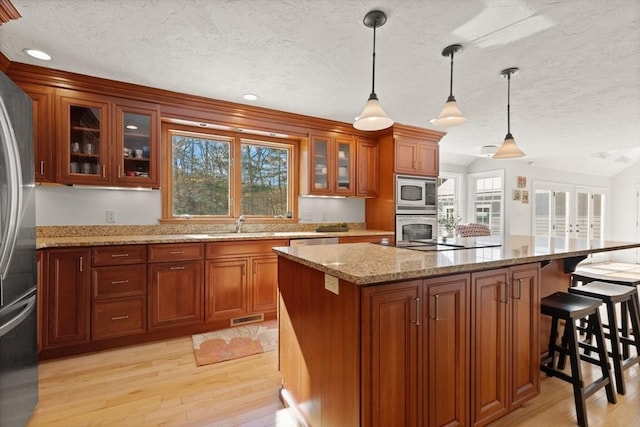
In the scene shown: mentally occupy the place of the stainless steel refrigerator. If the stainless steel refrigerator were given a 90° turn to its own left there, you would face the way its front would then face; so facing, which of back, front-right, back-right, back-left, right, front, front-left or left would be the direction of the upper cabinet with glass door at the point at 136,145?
front-right

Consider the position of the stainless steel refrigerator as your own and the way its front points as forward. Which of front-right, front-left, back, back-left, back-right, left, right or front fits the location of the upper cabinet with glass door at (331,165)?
front

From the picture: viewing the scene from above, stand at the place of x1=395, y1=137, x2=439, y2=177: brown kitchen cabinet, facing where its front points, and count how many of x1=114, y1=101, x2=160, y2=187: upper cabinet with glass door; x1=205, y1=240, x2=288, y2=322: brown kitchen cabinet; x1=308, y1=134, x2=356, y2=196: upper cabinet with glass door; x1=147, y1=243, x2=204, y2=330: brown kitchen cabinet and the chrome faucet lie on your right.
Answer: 5

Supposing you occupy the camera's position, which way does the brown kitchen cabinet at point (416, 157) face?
facing the viewer and to the right of the viewer

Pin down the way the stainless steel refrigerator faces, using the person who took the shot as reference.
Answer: facing to the right of the viewer

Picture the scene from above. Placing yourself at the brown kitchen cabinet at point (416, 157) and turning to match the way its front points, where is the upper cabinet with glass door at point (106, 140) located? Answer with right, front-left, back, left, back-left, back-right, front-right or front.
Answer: right

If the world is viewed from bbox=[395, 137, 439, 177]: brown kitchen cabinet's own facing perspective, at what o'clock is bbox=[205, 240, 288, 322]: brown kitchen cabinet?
bbox=[205, 240, 288, 322]: brown kitchen cabinet is roughly at 3 o'clock from bbox=[395, 137, 439, 177]: brown kitchen cabinet.

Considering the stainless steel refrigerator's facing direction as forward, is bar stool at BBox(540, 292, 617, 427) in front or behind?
in front

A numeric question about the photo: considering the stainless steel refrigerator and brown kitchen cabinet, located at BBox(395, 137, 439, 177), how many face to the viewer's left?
0

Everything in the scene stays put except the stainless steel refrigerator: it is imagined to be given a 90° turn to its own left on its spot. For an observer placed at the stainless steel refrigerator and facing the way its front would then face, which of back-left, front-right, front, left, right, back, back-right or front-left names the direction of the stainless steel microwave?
right

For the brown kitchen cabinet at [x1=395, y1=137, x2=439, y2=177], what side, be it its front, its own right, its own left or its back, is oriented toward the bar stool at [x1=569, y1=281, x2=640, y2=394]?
front

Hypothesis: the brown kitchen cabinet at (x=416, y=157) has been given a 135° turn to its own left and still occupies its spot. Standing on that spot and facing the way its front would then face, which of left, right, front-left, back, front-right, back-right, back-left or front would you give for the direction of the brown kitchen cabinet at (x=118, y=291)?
back-left

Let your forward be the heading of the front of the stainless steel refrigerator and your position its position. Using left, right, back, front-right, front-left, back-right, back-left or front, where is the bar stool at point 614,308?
front-right

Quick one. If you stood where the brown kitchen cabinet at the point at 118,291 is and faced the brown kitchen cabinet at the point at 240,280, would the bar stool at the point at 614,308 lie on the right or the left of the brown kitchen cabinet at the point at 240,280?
right
